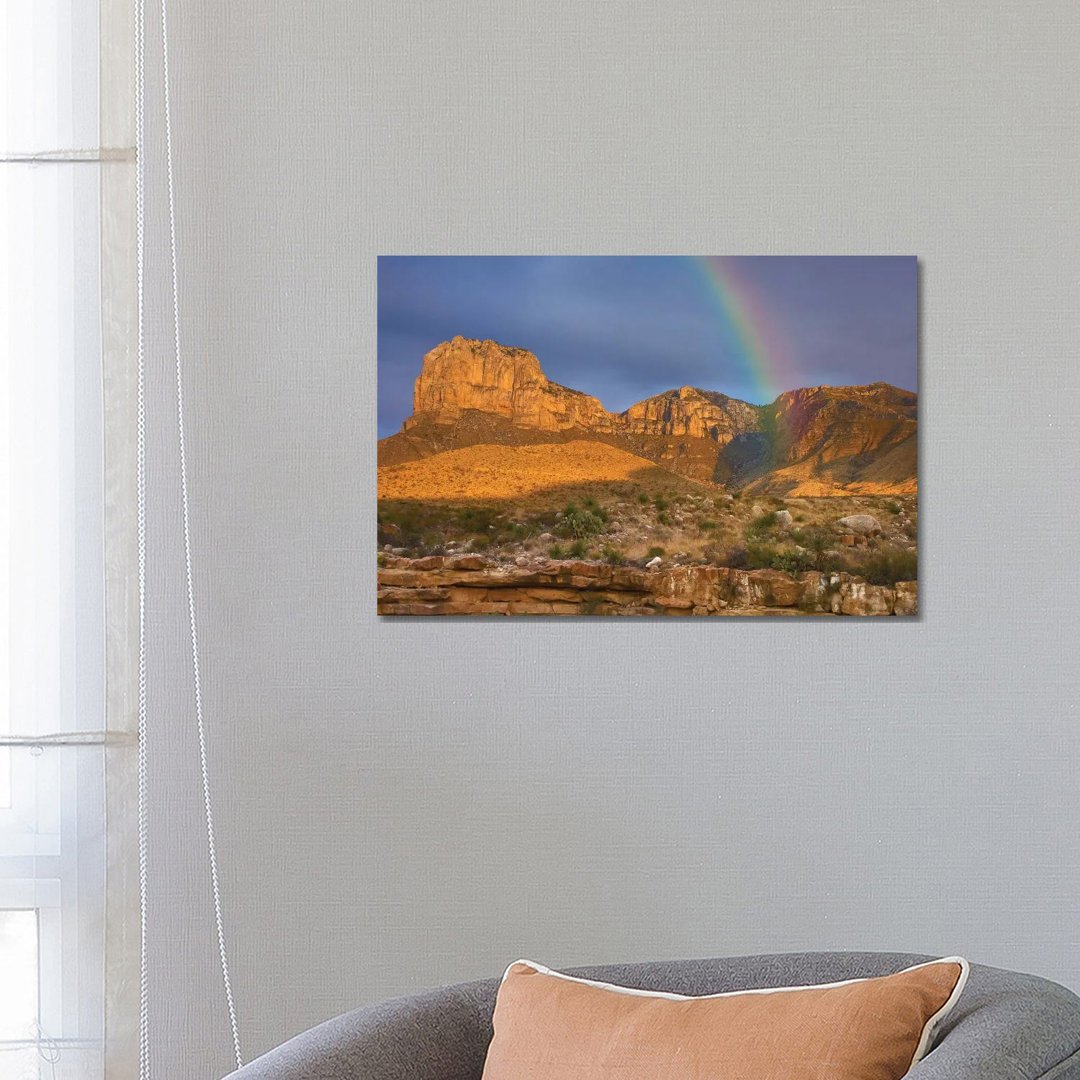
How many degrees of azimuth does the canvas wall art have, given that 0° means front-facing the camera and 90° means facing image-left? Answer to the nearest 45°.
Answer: approximately 0°

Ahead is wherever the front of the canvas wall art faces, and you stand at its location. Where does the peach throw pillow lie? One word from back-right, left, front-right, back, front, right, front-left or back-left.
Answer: front

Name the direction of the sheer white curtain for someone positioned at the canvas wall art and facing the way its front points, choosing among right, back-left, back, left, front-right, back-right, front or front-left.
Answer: right

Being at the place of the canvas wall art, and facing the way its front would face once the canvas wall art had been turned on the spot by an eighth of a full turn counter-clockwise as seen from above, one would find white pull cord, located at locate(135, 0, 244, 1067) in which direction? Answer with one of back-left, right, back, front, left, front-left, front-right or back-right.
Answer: back-right

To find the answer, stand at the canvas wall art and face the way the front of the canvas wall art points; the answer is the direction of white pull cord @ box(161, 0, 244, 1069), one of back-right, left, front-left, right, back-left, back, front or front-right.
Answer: right

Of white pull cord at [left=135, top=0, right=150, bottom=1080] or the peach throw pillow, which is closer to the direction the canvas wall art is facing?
the peach throw pillow

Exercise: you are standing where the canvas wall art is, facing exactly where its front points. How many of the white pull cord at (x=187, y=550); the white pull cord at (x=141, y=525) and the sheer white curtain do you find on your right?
3

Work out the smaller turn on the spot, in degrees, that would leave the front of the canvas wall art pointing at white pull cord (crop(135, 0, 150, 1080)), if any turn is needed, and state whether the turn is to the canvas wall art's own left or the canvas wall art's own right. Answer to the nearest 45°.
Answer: approximately 90° to the canvas wall art's own right

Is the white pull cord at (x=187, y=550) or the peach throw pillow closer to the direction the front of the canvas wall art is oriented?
the peach throw pillow
